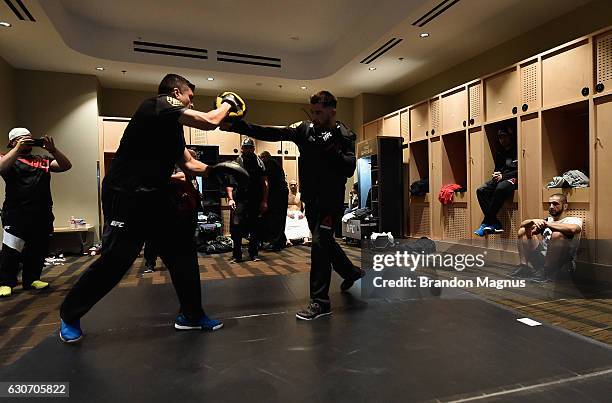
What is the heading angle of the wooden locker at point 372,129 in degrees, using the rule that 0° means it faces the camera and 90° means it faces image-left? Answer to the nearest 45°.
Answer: approximately 45°

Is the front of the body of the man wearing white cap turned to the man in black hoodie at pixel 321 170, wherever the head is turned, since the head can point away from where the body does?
yes

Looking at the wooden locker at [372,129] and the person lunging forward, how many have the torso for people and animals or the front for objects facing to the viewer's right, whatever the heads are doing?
1

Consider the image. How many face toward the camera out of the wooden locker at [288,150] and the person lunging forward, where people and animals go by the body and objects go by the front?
1

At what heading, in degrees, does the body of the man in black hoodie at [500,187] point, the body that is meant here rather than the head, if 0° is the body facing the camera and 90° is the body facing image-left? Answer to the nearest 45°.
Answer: approximately 45°

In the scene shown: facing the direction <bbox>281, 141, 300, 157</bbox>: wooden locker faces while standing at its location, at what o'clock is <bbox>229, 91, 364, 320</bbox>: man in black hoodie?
The man in black hoodie is roughly at 12 o'clock from the wooden locker.

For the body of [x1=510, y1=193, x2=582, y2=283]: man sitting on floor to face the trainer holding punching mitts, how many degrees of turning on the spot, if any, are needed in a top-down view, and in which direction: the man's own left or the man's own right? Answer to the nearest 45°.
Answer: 0° — they already face them

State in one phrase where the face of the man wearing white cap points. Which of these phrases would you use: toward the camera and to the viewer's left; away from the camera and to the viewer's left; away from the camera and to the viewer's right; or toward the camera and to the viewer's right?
toward the camera and to the viewer's right

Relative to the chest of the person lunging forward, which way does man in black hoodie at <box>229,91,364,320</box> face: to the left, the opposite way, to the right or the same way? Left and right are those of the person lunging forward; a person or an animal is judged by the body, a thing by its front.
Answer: the opposite way

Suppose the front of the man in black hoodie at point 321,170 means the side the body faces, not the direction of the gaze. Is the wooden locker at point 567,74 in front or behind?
behind
